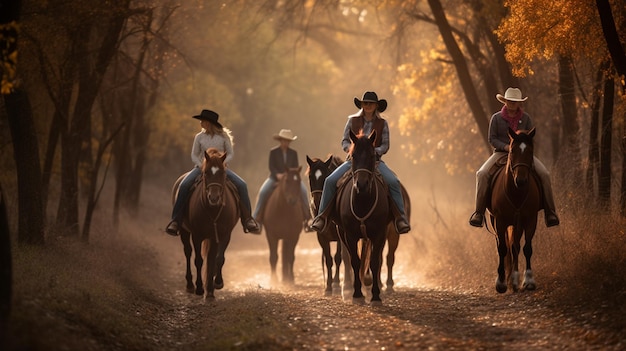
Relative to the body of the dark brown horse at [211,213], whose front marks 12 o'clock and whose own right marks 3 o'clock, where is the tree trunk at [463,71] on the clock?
The tree trunk is roughly at 8 o'clock from the dark brown horse.

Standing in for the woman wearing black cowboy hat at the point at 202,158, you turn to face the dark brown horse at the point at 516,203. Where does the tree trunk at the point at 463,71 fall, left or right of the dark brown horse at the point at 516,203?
left

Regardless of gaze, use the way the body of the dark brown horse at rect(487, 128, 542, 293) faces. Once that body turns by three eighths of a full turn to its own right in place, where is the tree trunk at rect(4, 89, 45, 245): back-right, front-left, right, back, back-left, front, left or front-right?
front-left

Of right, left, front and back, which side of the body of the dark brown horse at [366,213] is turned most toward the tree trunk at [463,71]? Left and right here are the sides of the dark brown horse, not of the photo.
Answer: back

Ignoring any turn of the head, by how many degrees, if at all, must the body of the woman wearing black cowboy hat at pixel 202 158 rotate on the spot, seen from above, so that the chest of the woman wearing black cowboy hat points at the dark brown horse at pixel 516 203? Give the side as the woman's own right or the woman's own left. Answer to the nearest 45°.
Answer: approximately 45° to the woman's own left

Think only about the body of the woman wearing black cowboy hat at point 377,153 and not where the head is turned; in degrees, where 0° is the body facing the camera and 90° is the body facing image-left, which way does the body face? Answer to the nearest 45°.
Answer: approximately 0°

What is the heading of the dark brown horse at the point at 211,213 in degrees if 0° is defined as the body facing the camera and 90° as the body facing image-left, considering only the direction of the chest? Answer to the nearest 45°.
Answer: approximately 0°

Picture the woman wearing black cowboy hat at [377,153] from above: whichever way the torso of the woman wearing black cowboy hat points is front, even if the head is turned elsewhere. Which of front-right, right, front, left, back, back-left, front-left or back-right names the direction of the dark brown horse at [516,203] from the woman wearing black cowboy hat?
left
